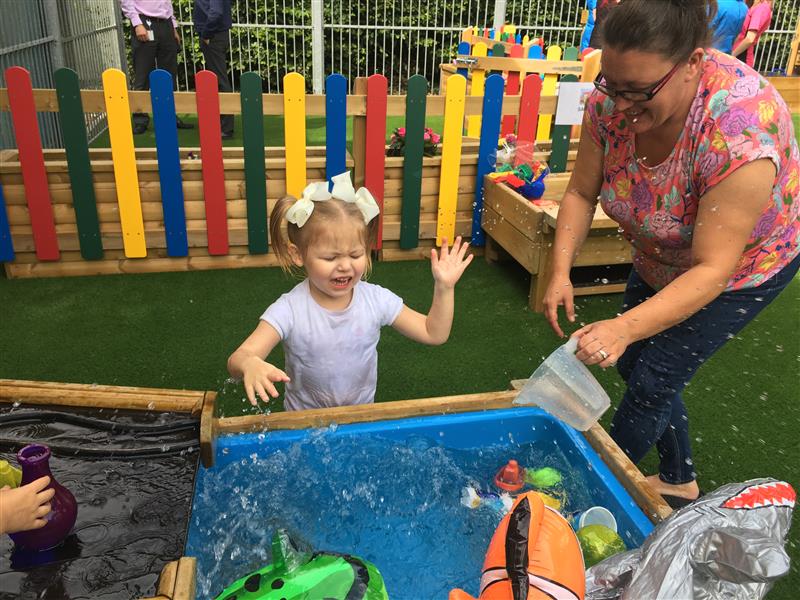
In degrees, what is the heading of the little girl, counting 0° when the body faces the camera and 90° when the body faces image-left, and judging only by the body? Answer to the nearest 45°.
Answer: approximately 0°

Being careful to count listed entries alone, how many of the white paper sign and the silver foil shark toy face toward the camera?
1

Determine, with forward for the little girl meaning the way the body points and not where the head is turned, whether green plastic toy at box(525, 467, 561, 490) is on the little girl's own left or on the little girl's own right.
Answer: on the little girl's own left

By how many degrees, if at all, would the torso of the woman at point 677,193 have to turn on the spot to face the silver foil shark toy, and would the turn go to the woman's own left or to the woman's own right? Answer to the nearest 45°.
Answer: approximately 45° to the woman's own left

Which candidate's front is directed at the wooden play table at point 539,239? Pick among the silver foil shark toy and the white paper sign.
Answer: the white paper sign

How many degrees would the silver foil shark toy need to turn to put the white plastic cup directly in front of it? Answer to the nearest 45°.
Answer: approximately 135° to its left

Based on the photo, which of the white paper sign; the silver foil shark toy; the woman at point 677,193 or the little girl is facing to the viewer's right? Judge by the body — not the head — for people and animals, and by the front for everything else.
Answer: the silver foil shark toy

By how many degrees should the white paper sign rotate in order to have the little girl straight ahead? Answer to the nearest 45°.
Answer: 0° — it already faces them

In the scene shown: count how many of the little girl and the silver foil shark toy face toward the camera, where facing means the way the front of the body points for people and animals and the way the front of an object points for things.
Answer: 1

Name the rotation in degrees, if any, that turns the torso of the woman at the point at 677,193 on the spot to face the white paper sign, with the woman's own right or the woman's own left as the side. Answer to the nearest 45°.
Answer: approximately 135° to the woman's own right

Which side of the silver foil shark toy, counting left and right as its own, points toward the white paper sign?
left

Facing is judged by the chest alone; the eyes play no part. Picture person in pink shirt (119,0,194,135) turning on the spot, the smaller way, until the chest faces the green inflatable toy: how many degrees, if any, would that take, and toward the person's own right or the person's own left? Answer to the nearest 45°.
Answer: approximately 45° to the person's own right
